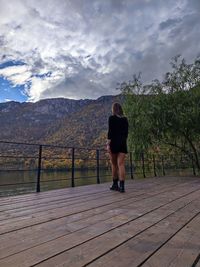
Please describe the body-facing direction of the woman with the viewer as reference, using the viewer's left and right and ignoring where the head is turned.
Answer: facing away from the viewer and to the left of the viewer

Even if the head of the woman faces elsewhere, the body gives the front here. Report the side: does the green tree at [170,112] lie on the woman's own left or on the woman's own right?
on the woman's own right
